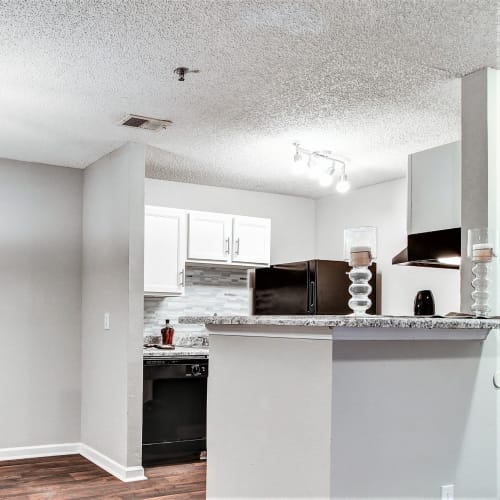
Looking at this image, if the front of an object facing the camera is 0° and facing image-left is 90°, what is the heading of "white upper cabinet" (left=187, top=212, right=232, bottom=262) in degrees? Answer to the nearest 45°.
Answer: approximately 0°

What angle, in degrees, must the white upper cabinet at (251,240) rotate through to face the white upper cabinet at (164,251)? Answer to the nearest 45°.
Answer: approximately 45° to its right
